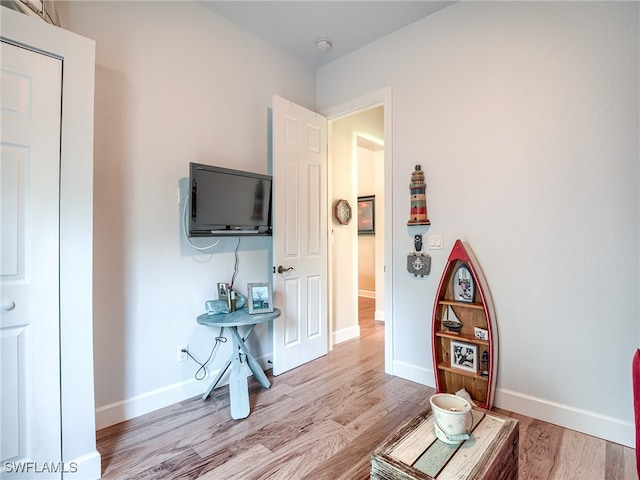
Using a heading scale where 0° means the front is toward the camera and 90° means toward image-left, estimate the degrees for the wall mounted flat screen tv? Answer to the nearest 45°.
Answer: approximately 315°

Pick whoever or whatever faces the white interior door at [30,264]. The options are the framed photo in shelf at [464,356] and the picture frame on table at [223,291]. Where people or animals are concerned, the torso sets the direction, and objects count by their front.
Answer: the framed photo in shelf

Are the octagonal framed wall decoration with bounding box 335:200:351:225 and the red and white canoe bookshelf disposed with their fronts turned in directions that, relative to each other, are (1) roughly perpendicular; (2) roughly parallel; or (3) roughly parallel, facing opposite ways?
roughly perpendicular

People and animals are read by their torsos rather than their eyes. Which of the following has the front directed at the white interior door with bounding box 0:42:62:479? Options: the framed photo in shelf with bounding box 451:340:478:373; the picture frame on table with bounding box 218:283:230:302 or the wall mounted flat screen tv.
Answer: the framed photo in shelf

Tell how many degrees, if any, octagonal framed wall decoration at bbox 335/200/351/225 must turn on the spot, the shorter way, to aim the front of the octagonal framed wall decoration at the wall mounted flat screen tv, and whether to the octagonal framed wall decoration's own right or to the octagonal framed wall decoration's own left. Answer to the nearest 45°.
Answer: approximately 90° to the octagonal framed wall decoration's own right

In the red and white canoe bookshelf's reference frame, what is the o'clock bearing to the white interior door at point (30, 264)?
The white interior door is roughly at 12 o'clock from the red and white canoe bookshelf.

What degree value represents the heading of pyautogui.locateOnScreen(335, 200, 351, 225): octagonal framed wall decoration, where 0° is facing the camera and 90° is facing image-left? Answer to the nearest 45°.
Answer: approximately 315°

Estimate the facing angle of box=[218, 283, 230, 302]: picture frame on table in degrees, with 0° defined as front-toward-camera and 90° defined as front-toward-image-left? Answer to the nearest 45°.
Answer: approximately 315°
